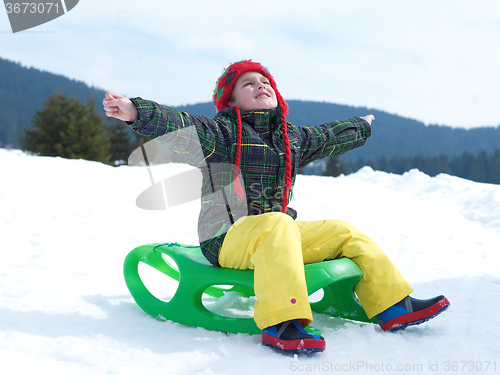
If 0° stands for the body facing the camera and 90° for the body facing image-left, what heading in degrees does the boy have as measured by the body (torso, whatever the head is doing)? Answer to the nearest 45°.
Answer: approximately 315°

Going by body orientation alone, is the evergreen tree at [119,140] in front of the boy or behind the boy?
behind
